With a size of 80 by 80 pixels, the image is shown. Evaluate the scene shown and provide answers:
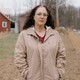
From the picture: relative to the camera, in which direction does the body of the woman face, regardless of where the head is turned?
toward the camera

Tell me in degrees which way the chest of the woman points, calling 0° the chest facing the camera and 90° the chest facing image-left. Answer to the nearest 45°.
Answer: approximately 0°
